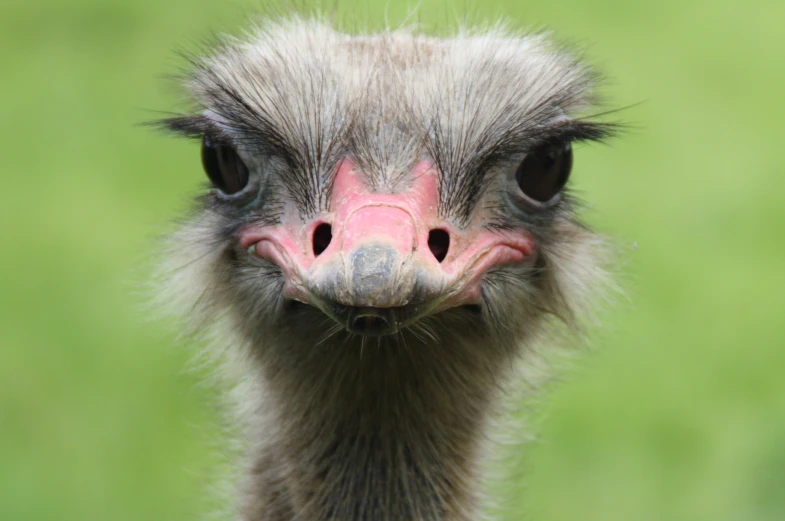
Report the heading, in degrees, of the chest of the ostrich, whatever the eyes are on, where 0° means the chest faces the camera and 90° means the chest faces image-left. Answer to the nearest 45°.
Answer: approximately 0°
